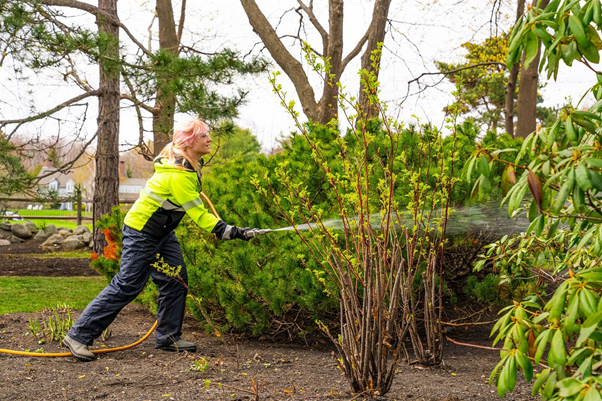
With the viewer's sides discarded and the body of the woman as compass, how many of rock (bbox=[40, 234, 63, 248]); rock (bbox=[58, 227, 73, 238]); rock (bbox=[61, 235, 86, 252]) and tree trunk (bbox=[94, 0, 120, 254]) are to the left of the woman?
4

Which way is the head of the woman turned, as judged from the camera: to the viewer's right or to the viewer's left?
to the viewer's right

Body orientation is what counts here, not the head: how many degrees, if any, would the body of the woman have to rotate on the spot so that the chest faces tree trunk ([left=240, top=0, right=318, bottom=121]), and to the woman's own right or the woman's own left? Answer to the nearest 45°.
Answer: approximately 90° to the woman's own left

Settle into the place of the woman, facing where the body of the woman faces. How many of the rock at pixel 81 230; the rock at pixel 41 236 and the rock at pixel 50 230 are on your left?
3

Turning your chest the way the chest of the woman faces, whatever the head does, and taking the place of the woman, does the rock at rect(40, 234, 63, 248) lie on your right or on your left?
on your left

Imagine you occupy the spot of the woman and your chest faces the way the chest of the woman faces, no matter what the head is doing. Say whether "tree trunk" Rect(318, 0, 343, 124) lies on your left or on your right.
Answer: on your left

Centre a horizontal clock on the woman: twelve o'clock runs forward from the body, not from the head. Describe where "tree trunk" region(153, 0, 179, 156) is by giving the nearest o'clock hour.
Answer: The tree trunk is roughly at 9 o'clock from the woman.

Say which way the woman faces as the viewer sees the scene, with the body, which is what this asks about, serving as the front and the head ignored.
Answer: to the viewer's right

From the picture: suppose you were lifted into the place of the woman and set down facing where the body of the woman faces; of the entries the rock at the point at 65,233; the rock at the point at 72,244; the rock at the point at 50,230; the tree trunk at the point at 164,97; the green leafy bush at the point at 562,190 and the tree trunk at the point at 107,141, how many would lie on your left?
5

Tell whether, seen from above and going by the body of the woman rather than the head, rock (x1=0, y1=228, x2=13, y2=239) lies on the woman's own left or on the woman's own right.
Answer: on the woman's own left

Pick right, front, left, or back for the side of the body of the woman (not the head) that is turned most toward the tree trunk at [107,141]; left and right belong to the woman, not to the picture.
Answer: left

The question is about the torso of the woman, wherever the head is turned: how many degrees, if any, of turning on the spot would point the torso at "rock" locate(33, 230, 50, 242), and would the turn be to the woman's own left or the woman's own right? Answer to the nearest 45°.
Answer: approximately 90° to the woman's own left

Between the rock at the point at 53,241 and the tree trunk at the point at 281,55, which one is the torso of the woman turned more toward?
the tree trunk
